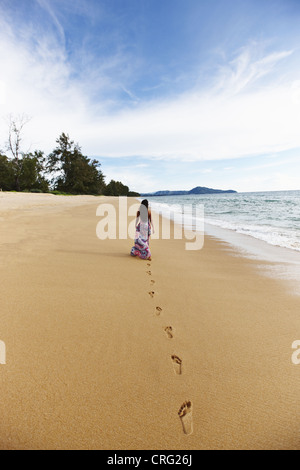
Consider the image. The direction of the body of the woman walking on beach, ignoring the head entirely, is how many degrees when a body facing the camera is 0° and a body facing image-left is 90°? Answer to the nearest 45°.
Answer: approximately 180°

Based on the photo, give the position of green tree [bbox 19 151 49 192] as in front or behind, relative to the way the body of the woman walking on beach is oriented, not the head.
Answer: in front

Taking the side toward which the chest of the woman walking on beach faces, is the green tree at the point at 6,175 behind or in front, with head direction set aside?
in front
